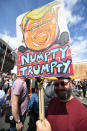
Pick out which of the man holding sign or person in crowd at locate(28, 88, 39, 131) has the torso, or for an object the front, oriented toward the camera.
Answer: the man holding sign

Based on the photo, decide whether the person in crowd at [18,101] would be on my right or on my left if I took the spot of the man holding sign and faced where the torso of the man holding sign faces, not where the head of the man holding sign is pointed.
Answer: on my right

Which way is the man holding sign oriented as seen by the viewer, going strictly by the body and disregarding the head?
toward the camera
